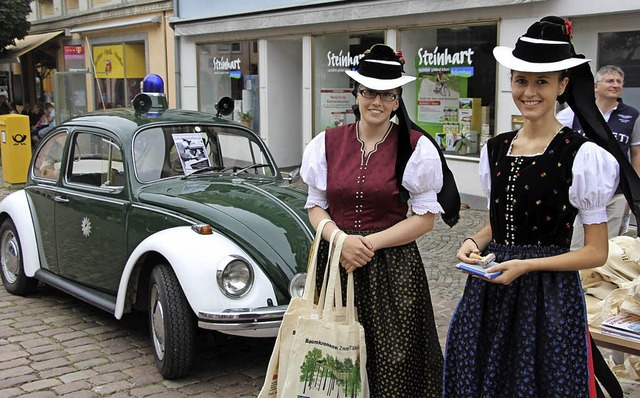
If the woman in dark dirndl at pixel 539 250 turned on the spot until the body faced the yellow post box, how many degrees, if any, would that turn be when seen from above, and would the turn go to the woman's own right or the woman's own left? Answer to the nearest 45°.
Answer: approximately 90° to the woman's own right

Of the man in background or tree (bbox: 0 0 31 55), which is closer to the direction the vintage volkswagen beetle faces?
the man in background

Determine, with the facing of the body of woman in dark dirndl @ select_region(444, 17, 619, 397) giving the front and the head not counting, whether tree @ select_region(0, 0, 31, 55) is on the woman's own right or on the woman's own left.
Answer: on the woman's own right

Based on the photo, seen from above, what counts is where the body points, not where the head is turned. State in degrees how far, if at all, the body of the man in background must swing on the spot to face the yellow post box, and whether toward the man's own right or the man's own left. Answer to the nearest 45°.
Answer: approximately 90° to the man's own right

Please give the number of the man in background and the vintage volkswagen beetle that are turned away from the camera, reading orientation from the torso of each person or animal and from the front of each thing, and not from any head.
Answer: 0

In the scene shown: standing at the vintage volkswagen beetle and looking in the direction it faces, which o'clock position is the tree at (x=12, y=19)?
The tree is roughly at 7 o'clock from the vintage volkswagen beetle.

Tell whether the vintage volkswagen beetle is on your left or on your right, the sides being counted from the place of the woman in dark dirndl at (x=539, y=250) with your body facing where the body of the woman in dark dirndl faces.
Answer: on your right

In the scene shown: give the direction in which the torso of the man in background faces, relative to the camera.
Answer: toward the camera

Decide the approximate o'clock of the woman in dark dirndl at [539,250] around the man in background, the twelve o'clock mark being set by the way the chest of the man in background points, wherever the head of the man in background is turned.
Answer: The woman in dark dirndl is roughly at 12 o'clock from the man in background.

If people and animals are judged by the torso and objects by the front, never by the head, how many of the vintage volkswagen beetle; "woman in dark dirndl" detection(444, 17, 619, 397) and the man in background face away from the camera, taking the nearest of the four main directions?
0

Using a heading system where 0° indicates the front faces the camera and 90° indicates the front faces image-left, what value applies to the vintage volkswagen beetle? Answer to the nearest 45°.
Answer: approximately 315°

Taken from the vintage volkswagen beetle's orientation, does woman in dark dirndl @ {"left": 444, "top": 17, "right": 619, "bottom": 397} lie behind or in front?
in front

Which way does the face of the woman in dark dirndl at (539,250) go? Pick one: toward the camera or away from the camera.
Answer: toward the camera

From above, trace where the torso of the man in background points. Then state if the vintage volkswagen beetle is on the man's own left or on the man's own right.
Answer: on the man's own right

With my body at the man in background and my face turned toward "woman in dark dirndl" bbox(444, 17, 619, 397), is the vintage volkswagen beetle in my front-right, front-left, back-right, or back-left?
front-right
